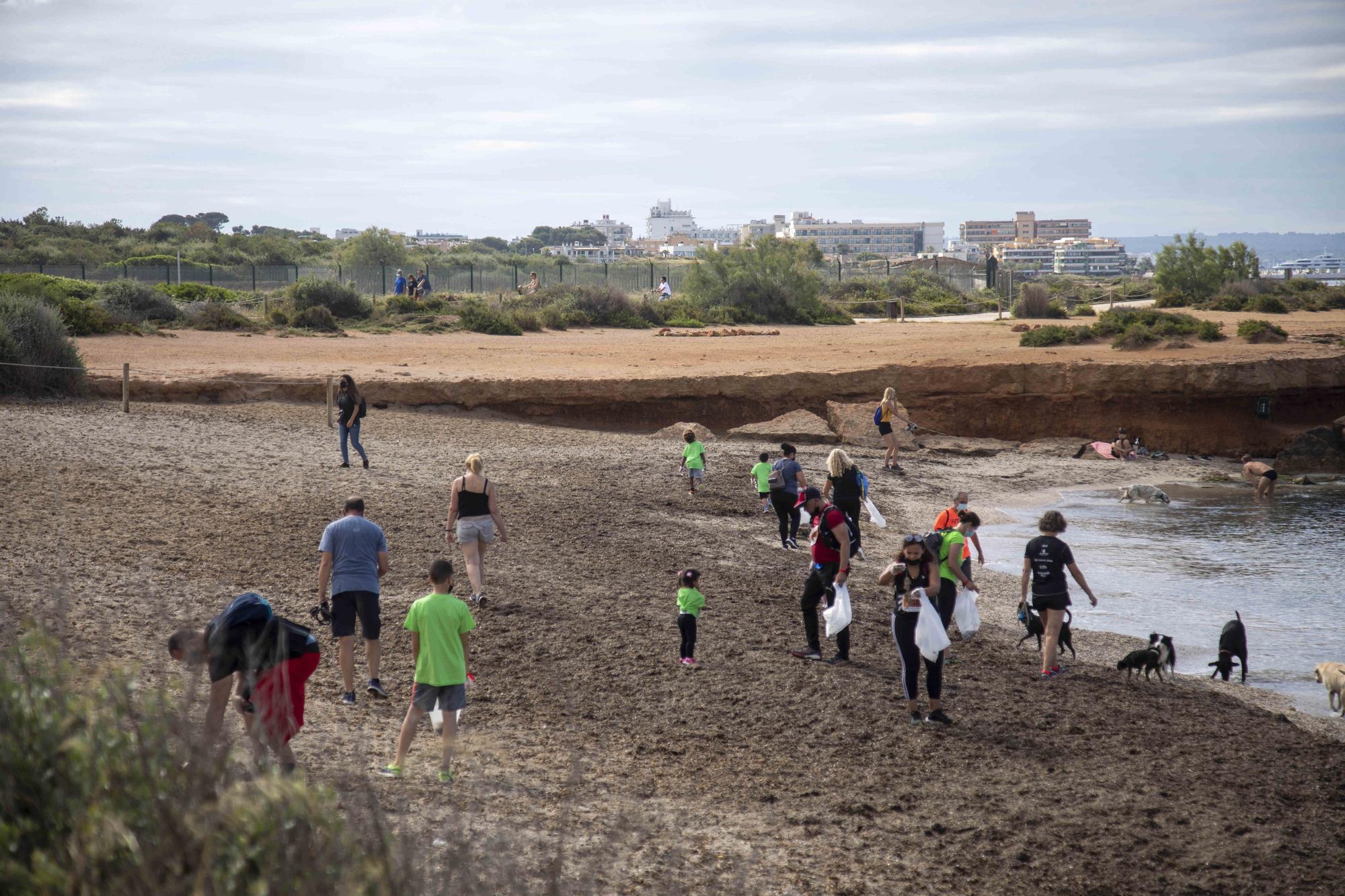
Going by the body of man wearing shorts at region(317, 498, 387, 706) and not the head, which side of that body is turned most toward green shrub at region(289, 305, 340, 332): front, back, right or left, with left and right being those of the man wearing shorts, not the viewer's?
front

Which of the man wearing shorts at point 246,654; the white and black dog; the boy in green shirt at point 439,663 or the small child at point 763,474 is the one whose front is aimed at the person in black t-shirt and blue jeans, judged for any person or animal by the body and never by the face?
the boy in green shirt

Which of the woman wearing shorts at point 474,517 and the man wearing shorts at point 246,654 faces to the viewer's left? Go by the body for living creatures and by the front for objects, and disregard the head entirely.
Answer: the man wearing shorts

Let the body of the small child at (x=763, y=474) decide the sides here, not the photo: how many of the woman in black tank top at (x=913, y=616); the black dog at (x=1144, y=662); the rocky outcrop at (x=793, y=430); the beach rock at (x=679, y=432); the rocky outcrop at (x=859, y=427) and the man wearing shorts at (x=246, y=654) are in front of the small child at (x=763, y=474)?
3

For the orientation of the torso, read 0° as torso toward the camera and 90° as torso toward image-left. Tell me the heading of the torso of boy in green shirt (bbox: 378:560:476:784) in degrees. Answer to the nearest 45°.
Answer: approximately 180°

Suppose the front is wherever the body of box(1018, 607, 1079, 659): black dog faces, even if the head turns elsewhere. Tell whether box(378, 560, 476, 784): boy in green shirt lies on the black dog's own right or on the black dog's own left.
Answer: on the black dog's own left

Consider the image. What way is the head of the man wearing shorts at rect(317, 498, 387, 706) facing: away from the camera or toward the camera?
away from the camera

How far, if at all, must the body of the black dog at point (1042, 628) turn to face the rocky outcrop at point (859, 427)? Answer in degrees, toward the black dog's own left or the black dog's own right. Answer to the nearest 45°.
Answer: approximately 90° to the black dog's own right

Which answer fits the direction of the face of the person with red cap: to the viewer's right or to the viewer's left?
to the viewer's left

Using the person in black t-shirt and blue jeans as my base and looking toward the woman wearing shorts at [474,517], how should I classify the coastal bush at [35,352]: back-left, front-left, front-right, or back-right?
back-right

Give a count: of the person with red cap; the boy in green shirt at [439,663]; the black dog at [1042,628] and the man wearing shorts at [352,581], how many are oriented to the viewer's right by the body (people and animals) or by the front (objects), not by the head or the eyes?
0

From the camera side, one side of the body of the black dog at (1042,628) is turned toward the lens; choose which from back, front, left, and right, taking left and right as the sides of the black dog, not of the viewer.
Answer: left

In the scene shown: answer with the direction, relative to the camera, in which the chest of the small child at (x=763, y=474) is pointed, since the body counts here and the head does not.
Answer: away from the camera
